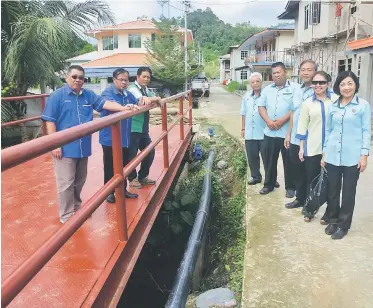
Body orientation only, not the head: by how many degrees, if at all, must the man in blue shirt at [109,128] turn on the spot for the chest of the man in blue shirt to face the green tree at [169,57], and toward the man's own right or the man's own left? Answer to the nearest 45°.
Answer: approximately 135° to the man's own left

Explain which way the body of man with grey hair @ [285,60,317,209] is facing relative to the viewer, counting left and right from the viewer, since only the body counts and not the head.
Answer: facing the viewer and to the left of the viewer

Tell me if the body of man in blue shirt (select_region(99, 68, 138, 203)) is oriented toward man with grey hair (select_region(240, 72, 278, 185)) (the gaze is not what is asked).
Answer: no

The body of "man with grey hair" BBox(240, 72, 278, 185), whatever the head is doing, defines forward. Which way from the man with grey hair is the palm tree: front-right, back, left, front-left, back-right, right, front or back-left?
back-right

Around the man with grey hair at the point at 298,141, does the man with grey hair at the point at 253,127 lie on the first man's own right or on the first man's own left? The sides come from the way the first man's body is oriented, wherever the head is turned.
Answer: on the first man's own right

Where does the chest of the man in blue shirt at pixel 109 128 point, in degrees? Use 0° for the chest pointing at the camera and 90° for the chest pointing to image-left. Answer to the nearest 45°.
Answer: approximately 315°

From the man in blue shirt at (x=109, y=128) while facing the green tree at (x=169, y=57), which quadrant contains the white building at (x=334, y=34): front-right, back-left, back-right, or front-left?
front-right

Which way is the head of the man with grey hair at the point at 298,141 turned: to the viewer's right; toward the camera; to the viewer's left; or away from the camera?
toward the camera

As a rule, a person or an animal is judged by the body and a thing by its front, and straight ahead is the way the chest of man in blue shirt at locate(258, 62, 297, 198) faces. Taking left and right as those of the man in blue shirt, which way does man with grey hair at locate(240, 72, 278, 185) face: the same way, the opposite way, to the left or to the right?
the same way

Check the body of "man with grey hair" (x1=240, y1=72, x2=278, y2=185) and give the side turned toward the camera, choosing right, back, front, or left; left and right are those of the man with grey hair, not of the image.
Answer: front

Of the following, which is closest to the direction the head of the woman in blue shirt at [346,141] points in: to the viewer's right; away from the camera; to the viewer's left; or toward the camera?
toward the camera

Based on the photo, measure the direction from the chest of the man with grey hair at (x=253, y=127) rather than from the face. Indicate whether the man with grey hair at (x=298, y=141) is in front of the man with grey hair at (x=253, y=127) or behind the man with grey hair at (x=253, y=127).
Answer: in front

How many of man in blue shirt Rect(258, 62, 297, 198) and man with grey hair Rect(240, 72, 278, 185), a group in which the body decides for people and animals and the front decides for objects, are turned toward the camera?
2

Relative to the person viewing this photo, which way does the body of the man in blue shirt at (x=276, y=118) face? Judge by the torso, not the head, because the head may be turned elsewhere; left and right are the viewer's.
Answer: facing the viewer

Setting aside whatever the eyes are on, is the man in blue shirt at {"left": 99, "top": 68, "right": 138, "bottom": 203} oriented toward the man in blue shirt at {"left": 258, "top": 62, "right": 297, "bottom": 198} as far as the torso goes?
no

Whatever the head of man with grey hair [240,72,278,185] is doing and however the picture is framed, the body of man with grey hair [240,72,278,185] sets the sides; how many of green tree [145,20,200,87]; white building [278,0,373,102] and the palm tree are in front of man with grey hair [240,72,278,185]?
0

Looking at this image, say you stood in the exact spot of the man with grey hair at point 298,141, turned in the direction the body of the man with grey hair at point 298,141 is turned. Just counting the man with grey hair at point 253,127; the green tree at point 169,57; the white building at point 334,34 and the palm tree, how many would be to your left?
0
